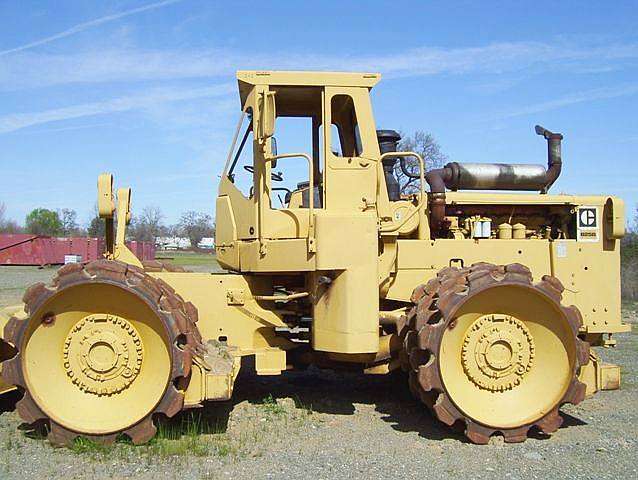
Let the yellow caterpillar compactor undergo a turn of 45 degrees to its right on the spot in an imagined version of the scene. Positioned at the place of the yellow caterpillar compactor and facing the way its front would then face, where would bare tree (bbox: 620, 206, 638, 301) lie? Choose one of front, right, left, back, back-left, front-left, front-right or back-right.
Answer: right

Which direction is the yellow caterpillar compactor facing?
to the viewer's left

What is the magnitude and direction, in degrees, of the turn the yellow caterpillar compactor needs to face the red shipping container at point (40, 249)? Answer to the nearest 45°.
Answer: approximately 45° to its right
